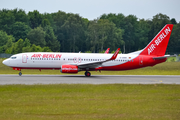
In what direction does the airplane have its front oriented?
to the viewer's left
